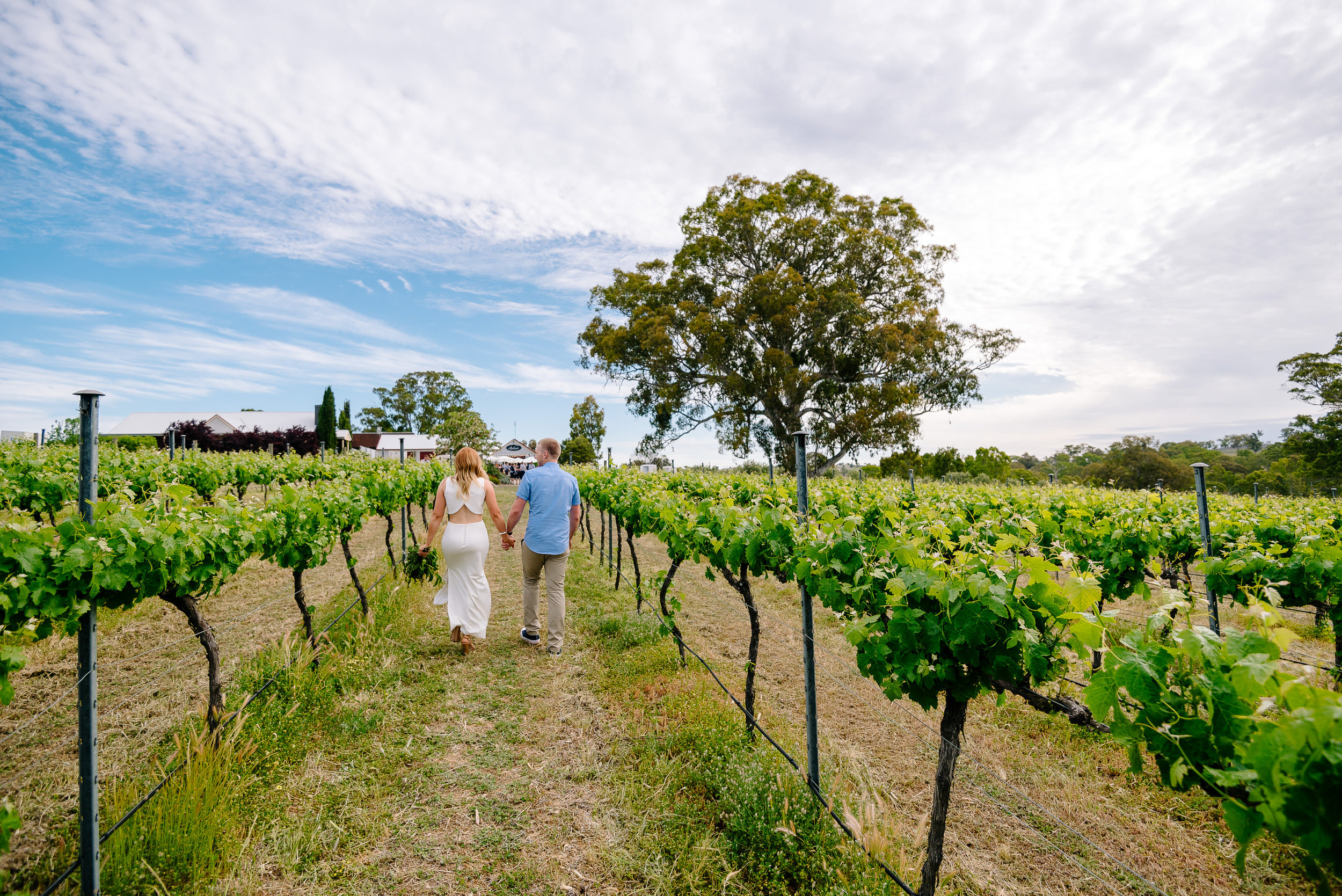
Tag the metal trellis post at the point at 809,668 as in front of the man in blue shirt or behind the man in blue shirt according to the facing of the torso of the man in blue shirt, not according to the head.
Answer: behind

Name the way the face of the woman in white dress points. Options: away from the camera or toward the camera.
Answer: away from the camera

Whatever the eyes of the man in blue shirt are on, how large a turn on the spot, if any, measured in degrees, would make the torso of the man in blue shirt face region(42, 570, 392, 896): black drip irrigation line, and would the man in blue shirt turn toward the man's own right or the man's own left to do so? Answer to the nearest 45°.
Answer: approximately 135° to the man's own left

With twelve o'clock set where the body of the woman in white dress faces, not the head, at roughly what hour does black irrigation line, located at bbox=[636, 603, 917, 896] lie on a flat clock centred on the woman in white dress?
The black irrigation line is roughly at 5 o'clock from the woman in white dress.

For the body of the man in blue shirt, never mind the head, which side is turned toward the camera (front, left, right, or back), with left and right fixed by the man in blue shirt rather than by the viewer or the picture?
back

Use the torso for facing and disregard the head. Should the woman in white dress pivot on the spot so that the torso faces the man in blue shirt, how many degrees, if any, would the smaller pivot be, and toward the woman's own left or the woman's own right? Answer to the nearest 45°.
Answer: approximately 90° to the woman's own right

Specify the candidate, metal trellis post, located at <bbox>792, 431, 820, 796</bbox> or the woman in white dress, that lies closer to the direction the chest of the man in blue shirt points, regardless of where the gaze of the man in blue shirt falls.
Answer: the woman in white dress

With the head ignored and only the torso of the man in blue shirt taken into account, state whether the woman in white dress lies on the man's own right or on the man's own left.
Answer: on the man's own left

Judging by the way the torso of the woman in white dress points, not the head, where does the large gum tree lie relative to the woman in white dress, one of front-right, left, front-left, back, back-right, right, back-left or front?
front-right

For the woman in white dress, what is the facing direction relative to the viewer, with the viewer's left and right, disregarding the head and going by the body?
facing away from the viewer

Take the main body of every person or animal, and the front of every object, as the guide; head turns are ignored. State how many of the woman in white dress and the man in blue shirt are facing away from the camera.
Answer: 2

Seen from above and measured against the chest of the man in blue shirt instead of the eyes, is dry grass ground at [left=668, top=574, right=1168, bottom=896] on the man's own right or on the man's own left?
on the man's own right
